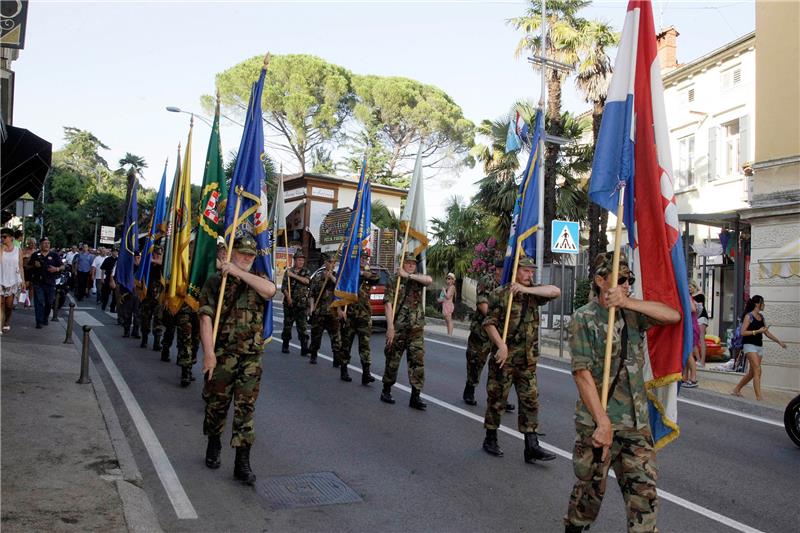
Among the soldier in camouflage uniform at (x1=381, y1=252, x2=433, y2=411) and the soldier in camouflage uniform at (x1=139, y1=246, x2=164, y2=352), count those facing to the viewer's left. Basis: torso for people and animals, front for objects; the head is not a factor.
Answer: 0

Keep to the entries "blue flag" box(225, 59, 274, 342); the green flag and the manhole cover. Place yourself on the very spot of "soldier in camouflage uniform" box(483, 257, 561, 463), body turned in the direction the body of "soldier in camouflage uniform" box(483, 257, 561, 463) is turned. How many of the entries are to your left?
0

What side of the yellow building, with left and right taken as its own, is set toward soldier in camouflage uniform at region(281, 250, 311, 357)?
front

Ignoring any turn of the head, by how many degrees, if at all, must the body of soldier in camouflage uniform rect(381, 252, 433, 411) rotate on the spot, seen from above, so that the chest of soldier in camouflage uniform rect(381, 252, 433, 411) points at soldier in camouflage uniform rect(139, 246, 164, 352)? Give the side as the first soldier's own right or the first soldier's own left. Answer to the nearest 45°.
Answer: approximately 180°

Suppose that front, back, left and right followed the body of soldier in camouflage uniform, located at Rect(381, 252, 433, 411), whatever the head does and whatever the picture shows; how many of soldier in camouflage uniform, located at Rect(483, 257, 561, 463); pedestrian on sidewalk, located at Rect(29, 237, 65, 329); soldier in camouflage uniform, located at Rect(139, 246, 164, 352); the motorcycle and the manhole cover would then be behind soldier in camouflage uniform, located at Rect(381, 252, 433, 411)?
2

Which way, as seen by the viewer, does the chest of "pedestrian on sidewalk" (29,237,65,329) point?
toward the camera

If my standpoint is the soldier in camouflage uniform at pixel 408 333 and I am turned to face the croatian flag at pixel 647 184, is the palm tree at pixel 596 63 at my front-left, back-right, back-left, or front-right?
back-left

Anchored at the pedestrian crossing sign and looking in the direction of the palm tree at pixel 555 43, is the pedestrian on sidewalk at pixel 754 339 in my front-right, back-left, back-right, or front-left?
back-right

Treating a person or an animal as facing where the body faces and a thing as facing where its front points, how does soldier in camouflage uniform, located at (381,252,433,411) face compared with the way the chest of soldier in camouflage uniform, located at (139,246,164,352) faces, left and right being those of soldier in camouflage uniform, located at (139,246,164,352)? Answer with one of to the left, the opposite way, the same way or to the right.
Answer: the same way

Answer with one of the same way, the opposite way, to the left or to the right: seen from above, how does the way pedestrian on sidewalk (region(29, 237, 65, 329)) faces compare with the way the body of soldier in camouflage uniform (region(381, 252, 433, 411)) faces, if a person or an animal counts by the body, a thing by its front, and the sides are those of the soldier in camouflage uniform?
the same way

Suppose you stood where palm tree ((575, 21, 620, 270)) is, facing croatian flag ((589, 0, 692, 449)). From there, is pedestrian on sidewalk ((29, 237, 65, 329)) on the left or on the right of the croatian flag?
right

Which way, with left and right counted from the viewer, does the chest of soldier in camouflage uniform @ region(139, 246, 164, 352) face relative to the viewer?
facing the viewer and to the right of the viewer

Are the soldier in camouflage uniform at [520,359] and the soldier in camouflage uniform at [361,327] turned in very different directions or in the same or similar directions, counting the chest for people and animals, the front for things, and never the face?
same or similar directions

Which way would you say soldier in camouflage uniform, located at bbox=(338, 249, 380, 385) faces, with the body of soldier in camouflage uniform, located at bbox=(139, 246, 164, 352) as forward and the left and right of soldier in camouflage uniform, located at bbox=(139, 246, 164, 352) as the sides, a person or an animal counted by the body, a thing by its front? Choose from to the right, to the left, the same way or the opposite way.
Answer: the same way

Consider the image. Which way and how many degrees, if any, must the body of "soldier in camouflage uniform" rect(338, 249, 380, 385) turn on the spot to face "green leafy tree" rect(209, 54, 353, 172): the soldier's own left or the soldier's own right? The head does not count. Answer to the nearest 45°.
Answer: approximately 135° to the soldier's own left

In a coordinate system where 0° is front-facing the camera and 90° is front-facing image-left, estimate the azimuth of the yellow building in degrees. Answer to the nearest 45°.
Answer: approximately 45°

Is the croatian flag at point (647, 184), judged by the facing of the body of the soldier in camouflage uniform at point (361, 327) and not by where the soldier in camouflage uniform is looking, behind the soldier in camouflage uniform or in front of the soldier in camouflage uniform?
in front
